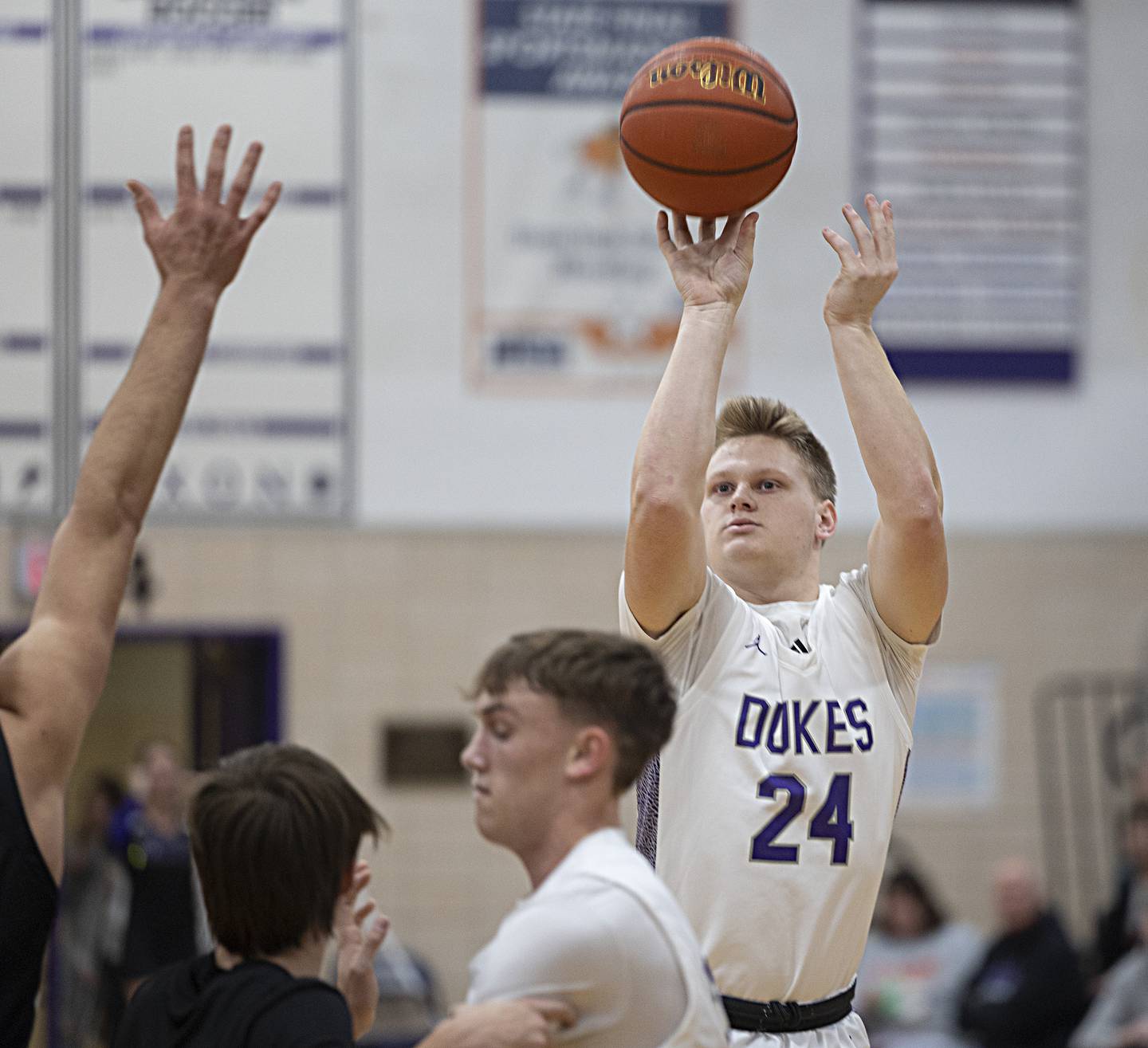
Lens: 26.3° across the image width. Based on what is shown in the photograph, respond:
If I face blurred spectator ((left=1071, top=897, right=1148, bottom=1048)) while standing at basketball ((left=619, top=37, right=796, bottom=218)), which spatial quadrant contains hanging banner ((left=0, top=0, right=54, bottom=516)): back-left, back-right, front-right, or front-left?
front-left

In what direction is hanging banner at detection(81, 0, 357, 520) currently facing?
toward the camera

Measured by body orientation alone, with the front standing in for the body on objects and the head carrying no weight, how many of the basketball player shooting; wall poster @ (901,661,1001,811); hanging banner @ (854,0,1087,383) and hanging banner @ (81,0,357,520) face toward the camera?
4

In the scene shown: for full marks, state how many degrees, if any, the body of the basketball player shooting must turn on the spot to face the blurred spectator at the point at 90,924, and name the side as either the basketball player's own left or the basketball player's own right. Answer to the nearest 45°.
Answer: approximately 135° to the basketball player's own right

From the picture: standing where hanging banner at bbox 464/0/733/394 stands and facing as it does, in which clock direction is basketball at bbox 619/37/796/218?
The basketball is roughly at 12 o'clock from the hanging banner.

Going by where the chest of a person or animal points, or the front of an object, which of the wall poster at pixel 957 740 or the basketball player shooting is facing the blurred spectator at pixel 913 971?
the wall poster

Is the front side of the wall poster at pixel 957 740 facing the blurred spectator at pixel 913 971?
yes

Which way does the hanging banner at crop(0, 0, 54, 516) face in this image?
toward the camera

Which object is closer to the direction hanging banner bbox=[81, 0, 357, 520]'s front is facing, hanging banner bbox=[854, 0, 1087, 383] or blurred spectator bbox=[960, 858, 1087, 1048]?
the blurred spectator

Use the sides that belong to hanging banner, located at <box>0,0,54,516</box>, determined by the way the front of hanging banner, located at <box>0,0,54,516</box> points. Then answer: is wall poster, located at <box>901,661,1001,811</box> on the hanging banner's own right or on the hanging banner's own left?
on the hanging banner's own left
